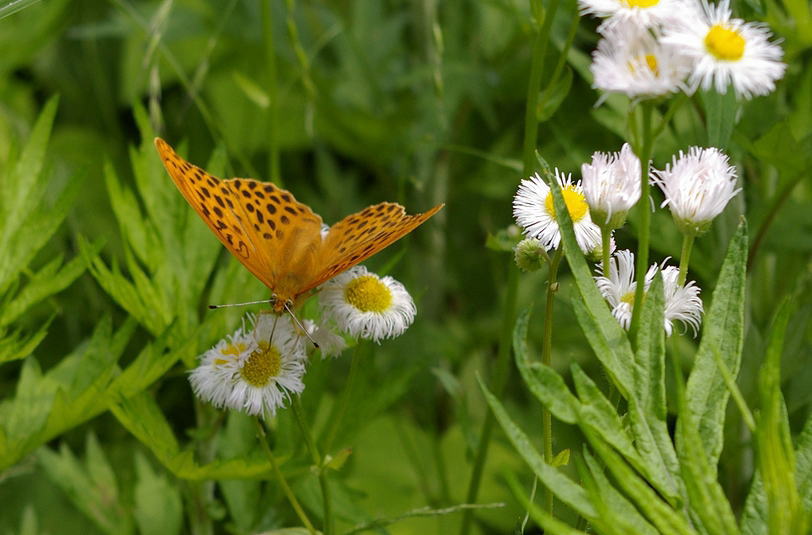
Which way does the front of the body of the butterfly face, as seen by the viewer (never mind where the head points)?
toward the camera
